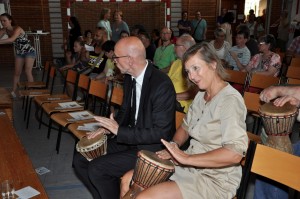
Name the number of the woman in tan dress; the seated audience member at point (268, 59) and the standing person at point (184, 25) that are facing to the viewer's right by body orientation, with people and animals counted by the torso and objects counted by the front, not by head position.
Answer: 0

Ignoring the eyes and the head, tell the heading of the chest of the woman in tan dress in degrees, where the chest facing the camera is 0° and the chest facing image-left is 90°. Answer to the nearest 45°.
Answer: approximately 45°

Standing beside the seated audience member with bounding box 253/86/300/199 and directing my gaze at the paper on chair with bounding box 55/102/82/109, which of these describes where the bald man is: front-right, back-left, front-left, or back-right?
front-left

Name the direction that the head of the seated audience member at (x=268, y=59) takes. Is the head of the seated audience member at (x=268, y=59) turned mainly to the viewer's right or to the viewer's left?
to the viewer's left

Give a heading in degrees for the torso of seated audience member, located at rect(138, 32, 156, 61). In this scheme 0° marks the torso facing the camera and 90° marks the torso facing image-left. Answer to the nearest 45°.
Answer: approximately 45°

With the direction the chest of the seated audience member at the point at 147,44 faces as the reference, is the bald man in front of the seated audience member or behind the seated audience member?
in front

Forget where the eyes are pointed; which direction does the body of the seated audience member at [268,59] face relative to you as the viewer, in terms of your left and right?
facing the viewer and to the left of the viewer

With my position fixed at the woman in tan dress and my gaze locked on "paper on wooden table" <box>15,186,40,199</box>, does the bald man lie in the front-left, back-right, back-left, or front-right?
front-right

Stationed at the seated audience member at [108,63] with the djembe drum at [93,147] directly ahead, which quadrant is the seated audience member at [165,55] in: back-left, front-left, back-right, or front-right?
back-left

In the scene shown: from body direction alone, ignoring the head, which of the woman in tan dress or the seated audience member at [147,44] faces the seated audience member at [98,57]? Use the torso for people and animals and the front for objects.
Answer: the seated audience member at [147,44]

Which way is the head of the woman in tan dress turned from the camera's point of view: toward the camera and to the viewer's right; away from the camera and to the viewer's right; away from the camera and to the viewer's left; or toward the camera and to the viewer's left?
toward the camera and to the viewer's left

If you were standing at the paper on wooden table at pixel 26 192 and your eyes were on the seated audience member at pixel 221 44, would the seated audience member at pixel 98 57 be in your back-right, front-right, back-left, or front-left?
front-left

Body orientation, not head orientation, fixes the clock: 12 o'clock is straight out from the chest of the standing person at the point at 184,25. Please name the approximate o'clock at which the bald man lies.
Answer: The bald man is roughly at 12 o'clock from the standing person.

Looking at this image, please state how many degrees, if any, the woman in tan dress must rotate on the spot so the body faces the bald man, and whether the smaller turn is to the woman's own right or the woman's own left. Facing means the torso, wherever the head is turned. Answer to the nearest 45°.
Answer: approximately 90° to the woman's own right

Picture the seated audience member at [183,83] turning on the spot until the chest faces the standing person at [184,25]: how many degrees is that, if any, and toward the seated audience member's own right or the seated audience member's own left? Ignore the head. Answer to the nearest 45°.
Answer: approximately 135° to the seated audience member's own right

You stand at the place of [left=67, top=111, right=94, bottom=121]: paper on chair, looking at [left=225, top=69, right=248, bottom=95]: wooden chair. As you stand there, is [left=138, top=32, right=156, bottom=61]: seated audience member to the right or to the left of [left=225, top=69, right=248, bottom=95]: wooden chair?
left

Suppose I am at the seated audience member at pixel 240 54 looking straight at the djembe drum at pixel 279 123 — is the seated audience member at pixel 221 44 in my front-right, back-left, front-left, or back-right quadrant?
back-right

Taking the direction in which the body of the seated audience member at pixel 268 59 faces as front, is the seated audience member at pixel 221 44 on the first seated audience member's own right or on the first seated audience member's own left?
on the first seated audience member's own right

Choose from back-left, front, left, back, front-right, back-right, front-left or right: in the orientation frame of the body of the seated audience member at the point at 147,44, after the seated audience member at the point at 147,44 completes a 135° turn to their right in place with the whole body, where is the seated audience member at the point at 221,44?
back-right

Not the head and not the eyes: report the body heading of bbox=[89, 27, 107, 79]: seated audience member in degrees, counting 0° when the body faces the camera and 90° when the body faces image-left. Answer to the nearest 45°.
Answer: approximately 45°

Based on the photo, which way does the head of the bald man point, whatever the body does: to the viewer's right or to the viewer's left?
to the viewer's left
